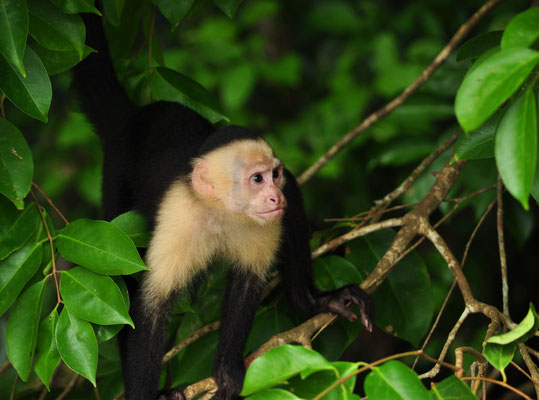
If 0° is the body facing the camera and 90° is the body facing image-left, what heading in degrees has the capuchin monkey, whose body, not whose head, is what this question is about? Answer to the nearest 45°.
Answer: approximately 315°

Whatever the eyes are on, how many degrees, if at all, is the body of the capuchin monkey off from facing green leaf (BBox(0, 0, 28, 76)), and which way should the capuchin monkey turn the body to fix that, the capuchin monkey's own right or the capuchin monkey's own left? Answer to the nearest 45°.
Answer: approximately 90° to the capuchin monkey's own right

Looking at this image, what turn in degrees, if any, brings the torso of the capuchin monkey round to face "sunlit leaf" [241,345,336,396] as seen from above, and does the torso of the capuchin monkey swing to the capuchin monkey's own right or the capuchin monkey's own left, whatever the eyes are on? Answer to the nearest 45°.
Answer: approximately 45° to the capuchin monkey's own right

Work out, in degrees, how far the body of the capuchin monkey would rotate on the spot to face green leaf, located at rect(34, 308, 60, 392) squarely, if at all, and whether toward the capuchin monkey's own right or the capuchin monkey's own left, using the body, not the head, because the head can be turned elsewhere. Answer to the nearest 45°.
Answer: approximately 45° to the capuchin monkey's own right

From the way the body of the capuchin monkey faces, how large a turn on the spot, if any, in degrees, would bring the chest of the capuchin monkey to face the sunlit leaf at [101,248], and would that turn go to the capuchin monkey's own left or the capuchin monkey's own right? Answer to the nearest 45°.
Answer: approximately 45° to the capuchin monkey's own right

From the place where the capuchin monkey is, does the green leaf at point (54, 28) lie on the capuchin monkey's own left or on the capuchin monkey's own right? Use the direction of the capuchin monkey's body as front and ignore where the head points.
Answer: on the capuchin monkey's own right

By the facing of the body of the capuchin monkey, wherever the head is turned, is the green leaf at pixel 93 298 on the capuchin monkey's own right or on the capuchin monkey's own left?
on the capuchin monkey's own right

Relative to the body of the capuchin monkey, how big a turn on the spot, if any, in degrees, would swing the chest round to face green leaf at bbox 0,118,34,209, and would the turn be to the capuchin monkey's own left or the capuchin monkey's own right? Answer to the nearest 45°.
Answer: approximately 90° to the capuchin monkey's own right
